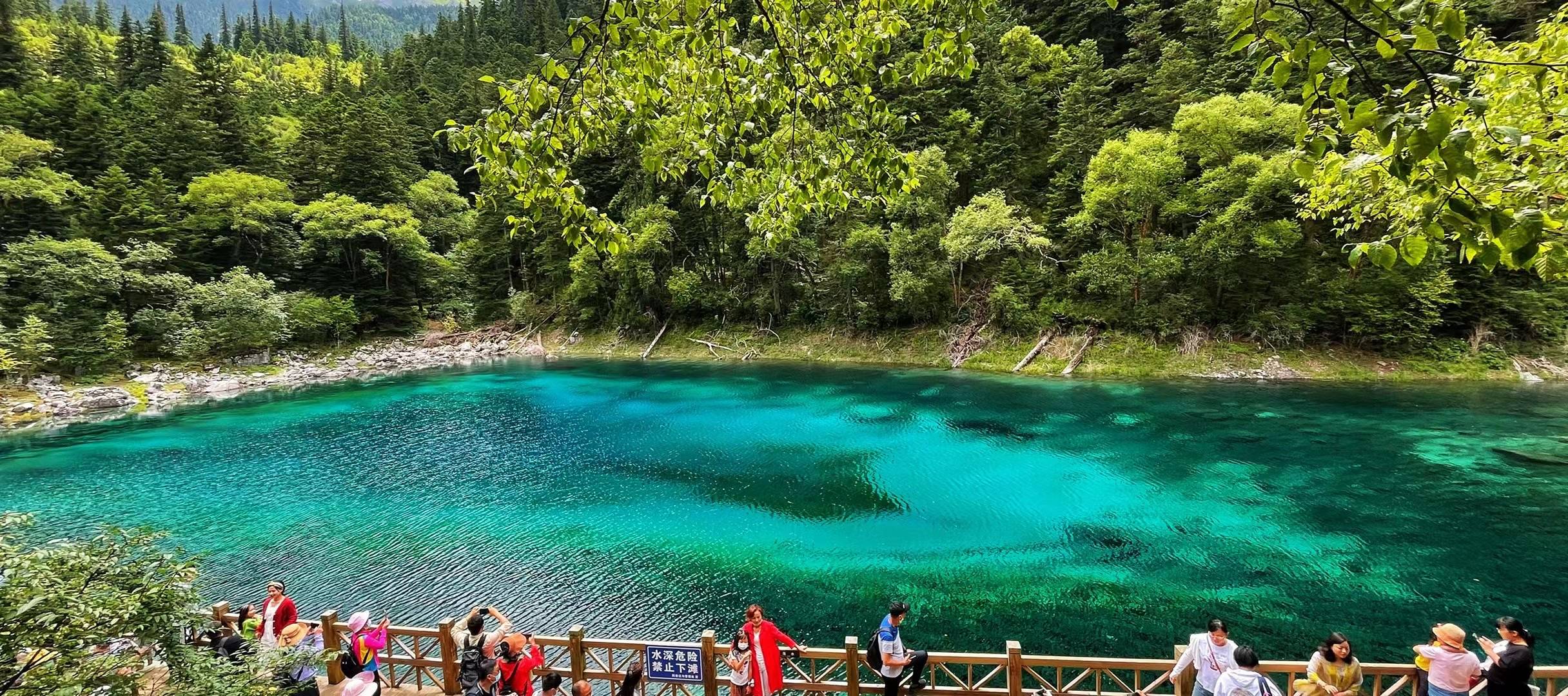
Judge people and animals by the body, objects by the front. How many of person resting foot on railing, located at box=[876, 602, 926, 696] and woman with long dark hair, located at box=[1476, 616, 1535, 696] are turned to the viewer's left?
1

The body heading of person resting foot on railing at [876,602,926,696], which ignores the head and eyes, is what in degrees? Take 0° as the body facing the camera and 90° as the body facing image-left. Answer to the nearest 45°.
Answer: approximately 270°

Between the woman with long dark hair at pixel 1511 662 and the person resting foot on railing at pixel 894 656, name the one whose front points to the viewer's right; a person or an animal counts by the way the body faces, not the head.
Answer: the person resting foot on railing

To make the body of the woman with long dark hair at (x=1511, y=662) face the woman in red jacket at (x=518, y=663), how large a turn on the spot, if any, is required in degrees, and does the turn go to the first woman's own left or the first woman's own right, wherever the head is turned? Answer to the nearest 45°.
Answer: approximately 45° to the first woman's own left

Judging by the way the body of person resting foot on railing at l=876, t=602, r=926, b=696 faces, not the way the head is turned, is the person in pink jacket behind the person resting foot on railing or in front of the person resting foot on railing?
behind

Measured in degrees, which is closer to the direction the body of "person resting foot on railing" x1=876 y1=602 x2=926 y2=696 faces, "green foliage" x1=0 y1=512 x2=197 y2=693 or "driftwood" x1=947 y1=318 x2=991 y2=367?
the driftwood

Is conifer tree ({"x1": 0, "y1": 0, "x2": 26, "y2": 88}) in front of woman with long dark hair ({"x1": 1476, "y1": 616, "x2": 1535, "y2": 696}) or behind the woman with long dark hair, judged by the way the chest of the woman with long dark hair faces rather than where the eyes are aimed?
in front

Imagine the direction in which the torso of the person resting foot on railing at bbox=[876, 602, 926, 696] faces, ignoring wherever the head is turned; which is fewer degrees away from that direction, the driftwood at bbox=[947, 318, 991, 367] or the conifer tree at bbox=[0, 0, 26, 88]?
the driftwood

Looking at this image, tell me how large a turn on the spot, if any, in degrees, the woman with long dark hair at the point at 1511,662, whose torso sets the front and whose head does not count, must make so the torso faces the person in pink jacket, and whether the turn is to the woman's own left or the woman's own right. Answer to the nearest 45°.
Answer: approximately 45° to the woman's own left

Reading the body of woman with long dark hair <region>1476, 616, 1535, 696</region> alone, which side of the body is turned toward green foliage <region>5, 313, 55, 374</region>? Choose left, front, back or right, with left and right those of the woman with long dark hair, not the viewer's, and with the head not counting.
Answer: front

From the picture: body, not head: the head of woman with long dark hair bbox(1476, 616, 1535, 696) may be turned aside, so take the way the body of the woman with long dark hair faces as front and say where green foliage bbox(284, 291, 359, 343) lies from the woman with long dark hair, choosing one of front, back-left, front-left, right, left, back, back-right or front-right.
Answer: front

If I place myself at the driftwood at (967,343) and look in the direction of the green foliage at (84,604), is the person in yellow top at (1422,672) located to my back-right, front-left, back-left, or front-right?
front-left

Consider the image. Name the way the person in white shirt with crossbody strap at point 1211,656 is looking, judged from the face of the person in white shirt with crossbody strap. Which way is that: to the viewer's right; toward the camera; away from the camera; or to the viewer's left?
toward the camera

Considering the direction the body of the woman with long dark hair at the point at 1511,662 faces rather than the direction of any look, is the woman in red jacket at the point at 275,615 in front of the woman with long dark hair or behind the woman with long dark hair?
in front

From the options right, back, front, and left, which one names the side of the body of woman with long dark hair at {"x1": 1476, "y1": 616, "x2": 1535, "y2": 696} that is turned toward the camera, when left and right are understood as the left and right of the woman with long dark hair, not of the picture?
left
